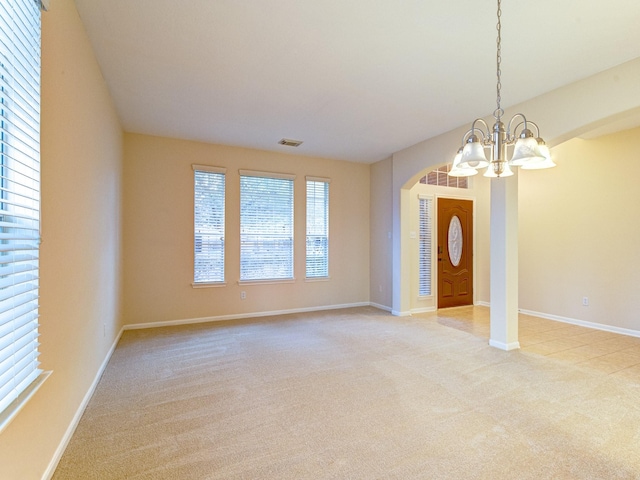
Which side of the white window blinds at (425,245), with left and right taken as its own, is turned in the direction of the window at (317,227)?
right

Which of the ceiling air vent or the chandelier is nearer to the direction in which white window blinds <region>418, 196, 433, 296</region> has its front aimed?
the chandelier

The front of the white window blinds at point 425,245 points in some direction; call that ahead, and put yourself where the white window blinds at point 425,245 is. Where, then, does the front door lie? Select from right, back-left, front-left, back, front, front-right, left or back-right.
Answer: back-left

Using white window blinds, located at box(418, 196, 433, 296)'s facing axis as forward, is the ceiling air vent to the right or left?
on its right

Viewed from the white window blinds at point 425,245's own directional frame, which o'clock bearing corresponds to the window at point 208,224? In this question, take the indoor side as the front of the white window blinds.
The window is roughly at 2 o'clock from the white window blinds.

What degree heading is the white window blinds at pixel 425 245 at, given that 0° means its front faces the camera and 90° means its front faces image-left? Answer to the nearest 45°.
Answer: approximately 0°

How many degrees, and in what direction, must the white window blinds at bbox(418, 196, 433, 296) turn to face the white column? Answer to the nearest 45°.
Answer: approximately 45° to its left
